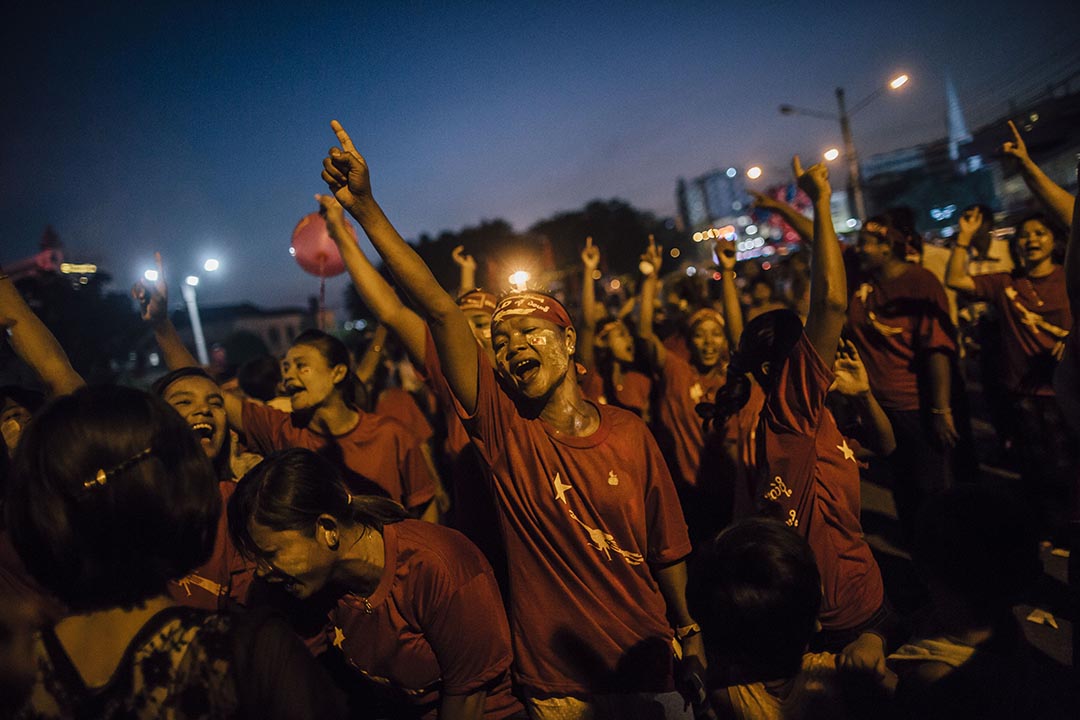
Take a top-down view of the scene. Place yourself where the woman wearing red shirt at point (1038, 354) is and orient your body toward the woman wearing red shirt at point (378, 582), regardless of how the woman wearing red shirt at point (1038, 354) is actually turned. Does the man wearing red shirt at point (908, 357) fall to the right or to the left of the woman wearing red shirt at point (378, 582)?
right

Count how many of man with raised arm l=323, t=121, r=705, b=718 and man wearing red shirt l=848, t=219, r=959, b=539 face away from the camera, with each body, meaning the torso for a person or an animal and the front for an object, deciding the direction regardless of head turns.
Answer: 0

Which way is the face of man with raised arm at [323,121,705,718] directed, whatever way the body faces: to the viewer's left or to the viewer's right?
to the viewer's left

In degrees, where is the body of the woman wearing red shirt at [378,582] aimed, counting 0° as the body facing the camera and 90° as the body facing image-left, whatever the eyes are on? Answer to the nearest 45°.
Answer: approximately 45°

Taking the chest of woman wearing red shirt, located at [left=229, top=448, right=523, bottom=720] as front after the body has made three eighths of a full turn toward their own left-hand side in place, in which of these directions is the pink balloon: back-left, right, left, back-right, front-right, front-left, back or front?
left

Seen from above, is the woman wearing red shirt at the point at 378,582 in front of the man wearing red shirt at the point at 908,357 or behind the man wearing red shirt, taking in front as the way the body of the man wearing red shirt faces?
in front

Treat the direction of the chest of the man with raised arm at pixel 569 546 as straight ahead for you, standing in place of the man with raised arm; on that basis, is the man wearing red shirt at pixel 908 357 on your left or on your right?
on your left

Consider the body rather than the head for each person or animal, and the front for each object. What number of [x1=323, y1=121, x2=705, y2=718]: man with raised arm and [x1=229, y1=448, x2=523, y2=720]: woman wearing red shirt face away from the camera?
0

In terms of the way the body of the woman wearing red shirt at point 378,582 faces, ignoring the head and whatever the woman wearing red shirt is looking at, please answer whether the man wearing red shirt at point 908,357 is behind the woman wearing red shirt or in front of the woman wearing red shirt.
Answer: behind

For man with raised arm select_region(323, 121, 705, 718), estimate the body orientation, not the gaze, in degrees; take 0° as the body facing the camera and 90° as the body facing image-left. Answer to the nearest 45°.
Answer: approximately 0°

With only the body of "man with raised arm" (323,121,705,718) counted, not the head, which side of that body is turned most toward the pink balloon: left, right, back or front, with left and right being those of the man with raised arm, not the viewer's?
back

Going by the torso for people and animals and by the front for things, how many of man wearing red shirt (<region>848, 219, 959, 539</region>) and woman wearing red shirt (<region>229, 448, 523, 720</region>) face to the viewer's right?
0

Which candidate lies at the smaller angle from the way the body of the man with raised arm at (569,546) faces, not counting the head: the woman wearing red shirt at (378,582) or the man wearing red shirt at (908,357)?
the woman wearing red shirt

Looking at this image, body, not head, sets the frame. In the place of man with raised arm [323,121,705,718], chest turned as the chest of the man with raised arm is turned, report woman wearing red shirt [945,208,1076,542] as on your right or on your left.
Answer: on your left
